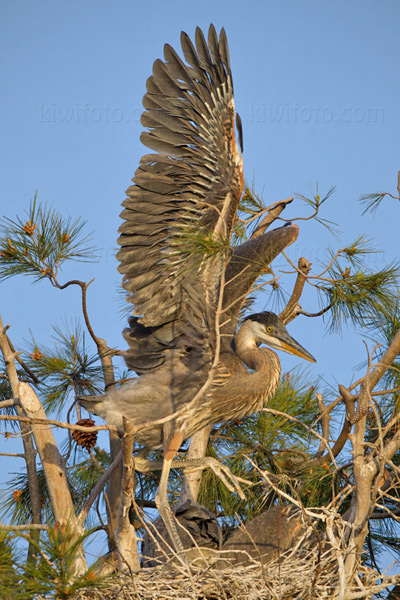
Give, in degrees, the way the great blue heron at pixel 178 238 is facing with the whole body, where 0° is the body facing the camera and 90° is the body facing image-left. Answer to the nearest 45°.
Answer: approximately 270°
